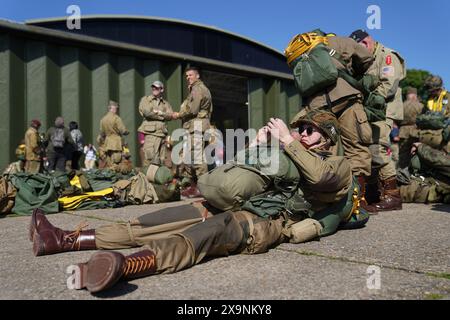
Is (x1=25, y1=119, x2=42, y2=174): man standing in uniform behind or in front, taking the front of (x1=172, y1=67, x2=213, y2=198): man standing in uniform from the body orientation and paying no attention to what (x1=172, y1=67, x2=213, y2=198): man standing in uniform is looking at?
in front

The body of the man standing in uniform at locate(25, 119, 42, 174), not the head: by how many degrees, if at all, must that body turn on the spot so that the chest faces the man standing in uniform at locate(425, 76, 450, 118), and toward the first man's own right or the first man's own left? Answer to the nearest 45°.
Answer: approximately 45° to the first man's own right

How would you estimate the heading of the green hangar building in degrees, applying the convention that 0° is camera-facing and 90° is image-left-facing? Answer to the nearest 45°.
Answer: approximately 315°

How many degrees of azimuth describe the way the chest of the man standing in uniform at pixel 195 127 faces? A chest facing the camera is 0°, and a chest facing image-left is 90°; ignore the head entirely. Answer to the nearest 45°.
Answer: approximately 90°

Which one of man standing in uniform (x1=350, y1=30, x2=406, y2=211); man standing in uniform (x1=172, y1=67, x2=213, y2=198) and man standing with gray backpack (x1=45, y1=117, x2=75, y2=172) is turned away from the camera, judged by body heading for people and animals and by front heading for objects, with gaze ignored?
man standing with gray backpack (x1=45, y1=117, x2=75, y2=172)

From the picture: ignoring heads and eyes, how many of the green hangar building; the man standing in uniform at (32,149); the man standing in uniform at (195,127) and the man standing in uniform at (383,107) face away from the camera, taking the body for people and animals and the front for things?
0

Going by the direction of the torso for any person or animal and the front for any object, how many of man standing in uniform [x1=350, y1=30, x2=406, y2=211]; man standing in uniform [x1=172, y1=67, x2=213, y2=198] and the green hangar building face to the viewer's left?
2
